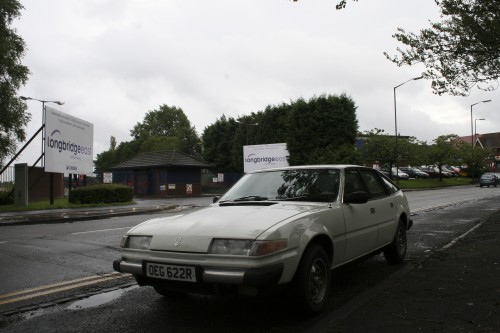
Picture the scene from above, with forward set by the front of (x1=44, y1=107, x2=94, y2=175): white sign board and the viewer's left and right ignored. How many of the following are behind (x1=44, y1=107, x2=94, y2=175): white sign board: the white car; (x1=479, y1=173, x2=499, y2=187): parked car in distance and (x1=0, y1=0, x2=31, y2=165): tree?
1

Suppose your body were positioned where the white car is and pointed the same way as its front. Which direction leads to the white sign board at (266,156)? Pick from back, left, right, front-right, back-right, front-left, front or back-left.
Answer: back-right

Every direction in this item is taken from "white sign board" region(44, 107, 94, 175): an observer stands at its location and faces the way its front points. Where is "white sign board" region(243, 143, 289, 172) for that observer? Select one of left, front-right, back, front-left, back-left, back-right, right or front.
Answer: left

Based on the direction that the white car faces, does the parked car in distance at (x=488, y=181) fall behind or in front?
behind

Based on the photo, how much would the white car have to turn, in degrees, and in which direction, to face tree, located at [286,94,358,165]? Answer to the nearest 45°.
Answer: approximately 135° to its right

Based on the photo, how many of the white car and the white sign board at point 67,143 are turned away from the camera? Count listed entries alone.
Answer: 0

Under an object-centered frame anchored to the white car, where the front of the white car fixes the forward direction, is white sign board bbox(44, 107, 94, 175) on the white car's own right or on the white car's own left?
on the white car's own right

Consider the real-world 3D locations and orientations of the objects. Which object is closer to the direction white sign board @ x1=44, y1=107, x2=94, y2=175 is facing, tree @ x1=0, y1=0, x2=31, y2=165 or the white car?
the white car

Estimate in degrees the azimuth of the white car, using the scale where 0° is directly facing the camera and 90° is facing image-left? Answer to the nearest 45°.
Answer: approximately 45°

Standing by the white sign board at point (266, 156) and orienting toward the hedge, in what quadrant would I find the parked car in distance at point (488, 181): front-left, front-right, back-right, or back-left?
back-left

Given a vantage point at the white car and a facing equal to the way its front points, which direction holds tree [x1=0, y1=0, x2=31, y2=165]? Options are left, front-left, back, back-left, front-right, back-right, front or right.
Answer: right
